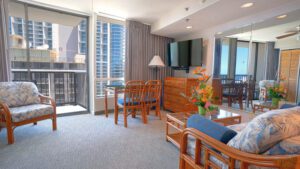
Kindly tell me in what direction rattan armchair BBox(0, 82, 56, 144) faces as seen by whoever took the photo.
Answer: facing the viewer and to the right of the viewer

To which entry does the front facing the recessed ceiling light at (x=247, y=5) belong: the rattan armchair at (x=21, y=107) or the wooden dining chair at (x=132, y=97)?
the rattan armchair

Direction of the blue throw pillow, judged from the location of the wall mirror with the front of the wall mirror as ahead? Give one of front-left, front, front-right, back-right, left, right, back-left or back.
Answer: front-left

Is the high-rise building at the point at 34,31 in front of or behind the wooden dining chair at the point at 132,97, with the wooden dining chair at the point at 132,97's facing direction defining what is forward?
in front

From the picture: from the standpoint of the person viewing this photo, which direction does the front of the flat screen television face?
facing the viewer and to the left of the viewer

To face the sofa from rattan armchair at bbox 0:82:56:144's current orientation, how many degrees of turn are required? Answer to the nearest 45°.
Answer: approximately 45° to its right

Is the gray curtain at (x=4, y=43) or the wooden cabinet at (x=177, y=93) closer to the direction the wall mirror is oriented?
the gray curtain

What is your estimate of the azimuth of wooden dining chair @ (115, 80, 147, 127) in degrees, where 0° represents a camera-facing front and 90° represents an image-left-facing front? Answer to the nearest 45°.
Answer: approximately 135°

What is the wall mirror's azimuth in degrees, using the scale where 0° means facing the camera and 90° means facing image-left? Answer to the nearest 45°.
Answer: approximately 45°
